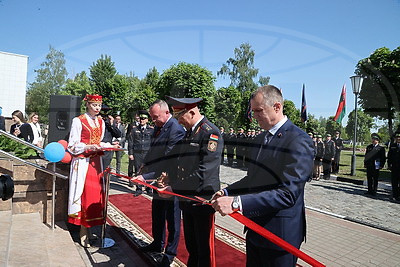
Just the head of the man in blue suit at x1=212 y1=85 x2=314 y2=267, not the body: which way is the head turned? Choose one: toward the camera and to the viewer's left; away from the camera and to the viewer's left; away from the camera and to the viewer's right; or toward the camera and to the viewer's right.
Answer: toward the camera and to the viewer's left

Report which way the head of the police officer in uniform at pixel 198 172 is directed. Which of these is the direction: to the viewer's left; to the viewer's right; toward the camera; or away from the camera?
to the viewer's left

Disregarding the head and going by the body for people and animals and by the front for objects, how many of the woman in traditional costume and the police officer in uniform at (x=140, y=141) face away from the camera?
0

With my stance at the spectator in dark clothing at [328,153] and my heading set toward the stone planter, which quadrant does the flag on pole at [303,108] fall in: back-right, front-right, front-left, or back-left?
back-right

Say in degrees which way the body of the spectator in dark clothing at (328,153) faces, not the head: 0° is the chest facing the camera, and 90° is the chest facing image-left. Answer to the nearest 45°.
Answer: approximately 45°

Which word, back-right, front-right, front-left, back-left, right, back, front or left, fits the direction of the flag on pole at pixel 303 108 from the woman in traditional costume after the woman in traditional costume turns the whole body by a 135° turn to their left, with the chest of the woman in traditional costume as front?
front-right

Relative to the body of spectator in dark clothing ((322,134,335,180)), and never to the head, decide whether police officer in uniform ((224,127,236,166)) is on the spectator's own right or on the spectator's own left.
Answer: on the spectator's own right

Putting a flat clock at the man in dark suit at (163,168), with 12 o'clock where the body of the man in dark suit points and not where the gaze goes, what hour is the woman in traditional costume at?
The woman in traditional costume is roughly at 2 o'clock from the man in dark suit.

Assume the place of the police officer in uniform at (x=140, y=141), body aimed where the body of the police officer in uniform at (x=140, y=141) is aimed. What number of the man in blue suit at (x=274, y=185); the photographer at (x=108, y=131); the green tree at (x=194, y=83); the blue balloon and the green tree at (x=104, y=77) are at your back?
2

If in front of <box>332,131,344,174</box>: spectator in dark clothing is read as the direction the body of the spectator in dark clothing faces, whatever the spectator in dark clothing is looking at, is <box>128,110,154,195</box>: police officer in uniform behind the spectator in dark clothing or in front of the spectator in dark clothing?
in front

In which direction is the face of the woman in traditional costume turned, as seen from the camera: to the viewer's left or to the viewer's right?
to the viewer's right
